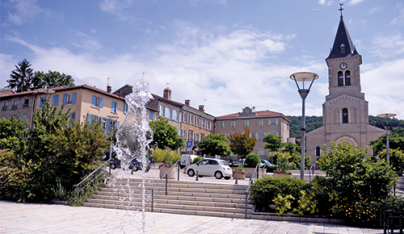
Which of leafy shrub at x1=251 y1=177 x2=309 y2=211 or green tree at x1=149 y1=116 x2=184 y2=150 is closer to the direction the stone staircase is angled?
the leafy shrub

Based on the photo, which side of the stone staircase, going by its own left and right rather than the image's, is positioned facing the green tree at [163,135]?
back

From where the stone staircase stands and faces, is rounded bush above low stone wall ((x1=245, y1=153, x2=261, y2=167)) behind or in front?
behind

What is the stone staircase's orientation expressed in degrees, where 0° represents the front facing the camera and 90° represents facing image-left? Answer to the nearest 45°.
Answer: approximately 0°

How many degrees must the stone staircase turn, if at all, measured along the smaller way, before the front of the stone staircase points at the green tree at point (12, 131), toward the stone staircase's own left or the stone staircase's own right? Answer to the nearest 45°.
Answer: approximately 135° to the stone staircase's own right

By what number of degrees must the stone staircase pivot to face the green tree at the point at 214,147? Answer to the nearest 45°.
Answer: approximately 180°

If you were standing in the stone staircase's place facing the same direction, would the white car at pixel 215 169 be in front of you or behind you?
behind

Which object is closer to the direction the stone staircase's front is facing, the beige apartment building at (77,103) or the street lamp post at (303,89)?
the street lamp post

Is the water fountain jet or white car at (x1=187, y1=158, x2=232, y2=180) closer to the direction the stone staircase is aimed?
the water fountain jet

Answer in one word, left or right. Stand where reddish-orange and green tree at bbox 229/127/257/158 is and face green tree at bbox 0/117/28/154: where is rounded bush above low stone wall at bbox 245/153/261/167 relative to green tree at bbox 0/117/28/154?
left

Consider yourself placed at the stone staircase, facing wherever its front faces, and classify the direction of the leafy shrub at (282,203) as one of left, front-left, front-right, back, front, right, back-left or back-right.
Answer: front-left

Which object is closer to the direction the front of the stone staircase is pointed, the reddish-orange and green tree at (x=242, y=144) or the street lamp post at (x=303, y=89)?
the street lamp post

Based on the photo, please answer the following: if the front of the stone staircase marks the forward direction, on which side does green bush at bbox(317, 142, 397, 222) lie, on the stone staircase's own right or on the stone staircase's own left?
on the stone staircase's own left

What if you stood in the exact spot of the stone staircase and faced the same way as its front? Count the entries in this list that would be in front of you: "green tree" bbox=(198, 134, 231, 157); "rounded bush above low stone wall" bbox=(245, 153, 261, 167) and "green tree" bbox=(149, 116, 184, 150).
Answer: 0

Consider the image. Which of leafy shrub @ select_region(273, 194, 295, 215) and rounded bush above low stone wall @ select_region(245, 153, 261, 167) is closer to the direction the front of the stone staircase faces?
the leafy shrub
